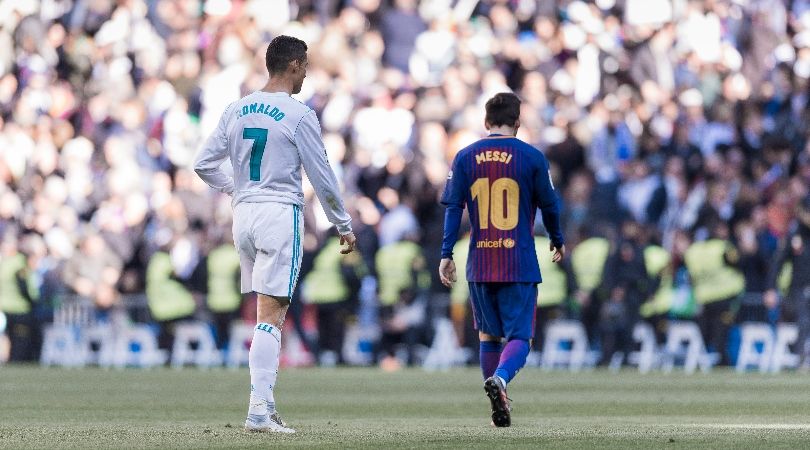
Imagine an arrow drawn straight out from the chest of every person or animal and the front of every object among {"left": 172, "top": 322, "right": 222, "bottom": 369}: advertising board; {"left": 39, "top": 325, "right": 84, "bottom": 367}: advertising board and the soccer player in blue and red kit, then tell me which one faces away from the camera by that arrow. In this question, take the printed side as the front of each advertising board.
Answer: the soccer player in blue and red kit

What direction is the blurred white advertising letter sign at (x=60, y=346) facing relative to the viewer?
toward the camera

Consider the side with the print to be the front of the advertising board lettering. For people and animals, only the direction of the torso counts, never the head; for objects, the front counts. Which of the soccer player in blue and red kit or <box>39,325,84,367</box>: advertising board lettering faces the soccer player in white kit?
the advertising board lettering

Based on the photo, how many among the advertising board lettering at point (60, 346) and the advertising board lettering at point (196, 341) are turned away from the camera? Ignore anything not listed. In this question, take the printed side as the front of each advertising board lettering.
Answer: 0

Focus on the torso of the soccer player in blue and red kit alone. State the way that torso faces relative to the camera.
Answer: away from the camera

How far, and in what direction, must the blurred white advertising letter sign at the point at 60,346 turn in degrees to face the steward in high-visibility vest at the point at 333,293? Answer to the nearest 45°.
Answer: approximately 45° to its left

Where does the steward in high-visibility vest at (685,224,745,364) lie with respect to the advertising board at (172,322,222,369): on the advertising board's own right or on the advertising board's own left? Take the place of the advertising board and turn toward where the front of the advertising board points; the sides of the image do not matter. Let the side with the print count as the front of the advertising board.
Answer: on the advertising board's own left

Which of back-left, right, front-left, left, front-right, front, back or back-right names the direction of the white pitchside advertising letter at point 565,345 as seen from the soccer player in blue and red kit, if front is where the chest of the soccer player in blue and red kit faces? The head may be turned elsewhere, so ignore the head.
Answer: front

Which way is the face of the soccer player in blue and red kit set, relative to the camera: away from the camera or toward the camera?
away from the camera

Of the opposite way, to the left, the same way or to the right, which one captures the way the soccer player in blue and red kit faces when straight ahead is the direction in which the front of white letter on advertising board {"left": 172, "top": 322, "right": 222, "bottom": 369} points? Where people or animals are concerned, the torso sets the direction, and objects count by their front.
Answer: the opposite way

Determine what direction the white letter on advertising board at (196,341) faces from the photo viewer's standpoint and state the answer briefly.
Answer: facing the viewer

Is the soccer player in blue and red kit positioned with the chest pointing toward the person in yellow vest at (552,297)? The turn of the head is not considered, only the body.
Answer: yes

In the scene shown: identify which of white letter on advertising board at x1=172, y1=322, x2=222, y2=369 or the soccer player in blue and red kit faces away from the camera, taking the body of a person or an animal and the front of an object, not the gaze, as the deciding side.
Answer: the soccer player in blue and red kit

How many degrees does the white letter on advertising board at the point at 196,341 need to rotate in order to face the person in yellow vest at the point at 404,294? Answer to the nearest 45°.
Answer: approximately 45° to its left
